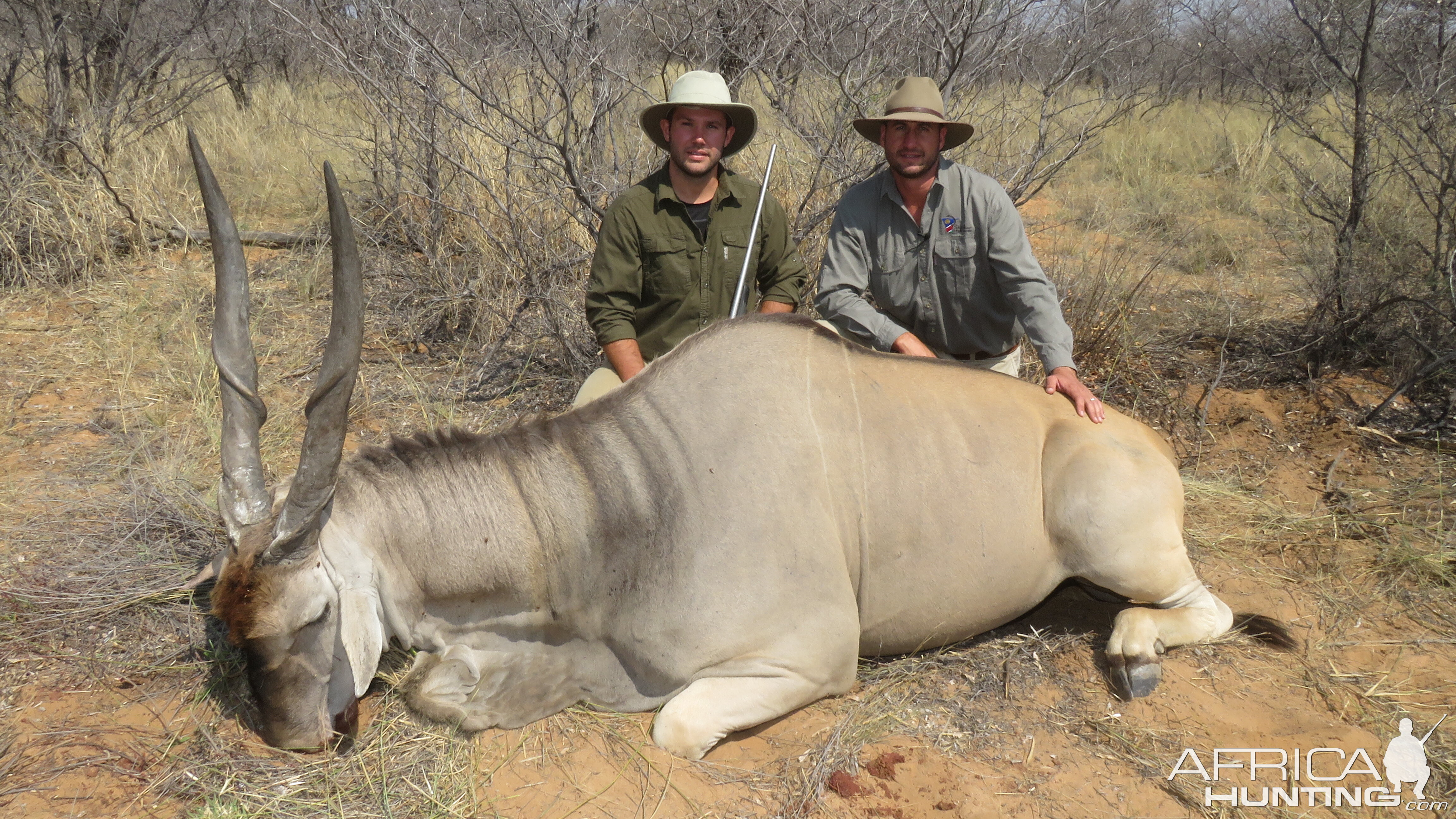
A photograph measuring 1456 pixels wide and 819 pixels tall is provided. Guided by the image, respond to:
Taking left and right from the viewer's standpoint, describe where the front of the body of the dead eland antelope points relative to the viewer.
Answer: facing to the left of the viewer

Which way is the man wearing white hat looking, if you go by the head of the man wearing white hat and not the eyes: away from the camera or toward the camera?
toward the camera

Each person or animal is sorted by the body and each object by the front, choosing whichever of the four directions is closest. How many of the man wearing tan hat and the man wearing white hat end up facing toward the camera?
2

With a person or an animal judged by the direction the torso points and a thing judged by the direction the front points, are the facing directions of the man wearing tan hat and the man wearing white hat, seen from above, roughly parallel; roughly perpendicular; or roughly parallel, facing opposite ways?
roughly parallel

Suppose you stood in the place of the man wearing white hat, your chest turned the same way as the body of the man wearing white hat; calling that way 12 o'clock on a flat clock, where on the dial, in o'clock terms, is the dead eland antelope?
The dead eland antelope is roughly at 12 o'clock from the man wearing white hat.

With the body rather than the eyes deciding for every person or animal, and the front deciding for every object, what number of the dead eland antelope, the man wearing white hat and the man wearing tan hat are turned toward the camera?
2

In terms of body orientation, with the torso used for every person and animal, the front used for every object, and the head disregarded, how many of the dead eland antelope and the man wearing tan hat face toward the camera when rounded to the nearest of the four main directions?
1

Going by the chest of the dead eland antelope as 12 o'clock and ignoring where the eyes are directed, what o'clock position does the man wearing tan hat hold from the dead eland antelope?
The man wearing tan hat is roughly at 4 o'clock from the dead eland antelope.

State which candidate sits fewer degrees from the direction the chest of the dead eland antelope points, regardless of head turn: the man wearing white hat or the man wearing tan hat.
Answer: the man wearing white hat

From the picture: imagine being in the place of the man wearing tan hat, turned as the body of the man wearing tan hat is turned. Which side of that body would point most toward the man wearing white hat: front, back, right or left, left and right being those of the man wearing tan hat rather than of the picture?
right

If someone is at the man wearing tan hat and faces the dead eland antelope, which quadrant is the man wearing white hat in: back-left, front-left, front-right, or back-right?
front-right

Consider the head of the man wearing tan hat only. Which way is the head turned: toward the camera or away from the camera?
toward the camera

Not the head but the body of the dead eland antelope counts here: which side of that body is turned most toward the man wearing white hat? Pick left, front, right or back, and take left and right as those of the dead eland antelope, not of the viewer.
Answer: right

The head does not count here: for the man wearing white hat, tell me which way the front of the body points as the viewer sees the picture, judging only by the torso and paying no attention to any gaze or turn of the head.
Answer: toward the camera

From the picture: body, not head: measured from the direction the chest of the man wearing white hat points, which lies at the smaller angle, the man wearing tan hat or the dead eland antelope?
the dead eland antelope

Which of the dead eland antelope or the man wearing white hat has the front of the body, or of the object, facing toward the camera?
the man wearing white hat

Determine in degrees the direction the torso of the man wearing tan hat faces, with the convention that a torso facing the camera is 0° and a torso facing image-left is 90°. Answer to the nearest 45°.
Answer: approximately 0°

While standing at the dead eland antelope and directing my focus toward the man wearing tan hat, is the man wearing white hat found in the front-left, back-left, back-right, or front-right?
front-left
